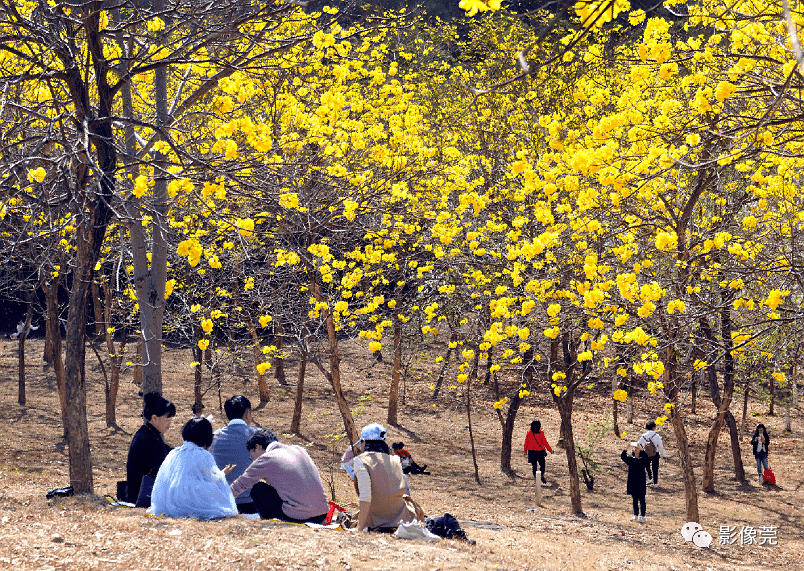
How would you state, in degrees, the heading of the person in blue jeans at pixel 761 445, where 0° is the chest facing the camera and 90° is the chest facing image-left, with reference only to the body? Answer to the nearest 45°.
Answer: approximately 0°

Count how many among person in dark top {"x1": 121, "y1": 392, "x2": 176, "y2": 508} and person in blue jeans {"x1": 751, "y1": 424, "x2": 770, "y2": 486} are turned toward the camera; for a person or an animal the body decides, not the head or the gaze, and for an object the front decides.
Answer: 1
